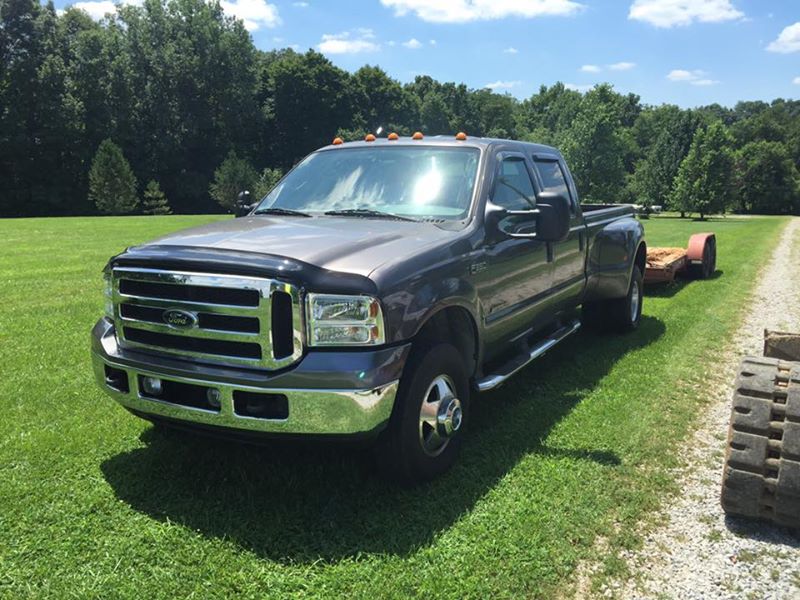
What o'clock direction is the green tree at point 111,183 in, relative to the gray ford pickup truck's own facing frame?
The green tree is roughly at 4 o'clock from the gray ford pickup truck.

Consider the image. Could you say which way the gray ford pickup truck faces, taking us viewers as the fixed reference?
facing the viewer and to the left of the viewer
